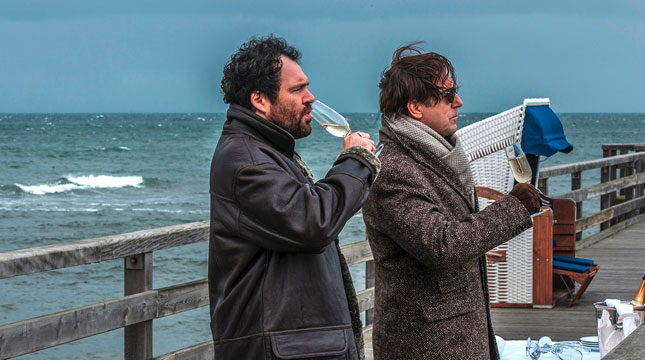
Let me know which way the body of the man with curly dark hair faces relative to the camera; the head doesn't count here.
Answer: to the viewer's right

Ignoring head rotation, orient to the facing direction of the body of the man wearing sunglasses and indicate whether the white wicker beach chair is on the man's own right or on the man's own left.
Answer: on the man's own left

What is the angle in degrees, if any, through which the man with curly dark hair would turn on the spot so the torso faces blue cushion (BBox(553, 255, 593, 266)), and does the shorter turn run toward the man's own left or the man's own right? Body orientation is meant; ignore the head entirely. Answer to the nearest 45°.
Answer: approximately 45° to the man's own left

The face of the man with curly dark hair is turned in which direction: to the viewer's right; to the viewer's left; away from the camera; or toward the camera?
to the viewer's right

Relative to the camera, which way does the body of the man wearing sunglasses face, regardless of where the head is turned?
to the viewer's right

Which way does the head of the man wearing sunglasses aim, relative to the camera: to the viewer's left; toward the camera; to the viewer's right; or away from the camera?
to the viewer's right
